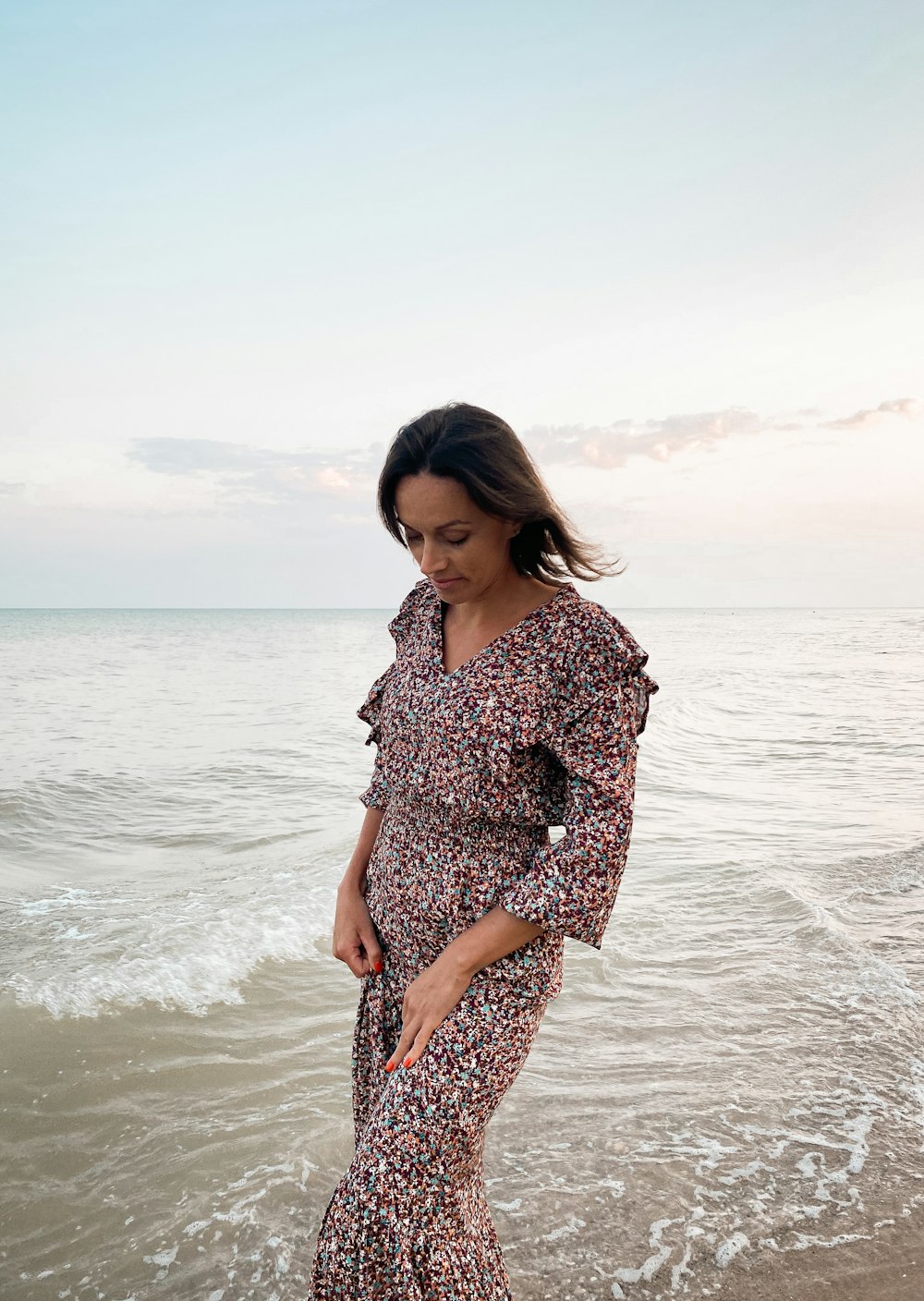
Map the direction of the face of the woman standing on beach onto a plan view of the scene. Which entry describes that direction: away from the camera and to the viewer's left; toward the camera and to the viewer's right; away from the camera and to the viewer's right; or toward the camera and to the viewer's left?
toward the camera and to the viewer's left

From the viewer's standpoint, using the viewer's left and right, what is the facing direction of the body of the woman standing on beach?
facing the viewer and to the left of the viewer
